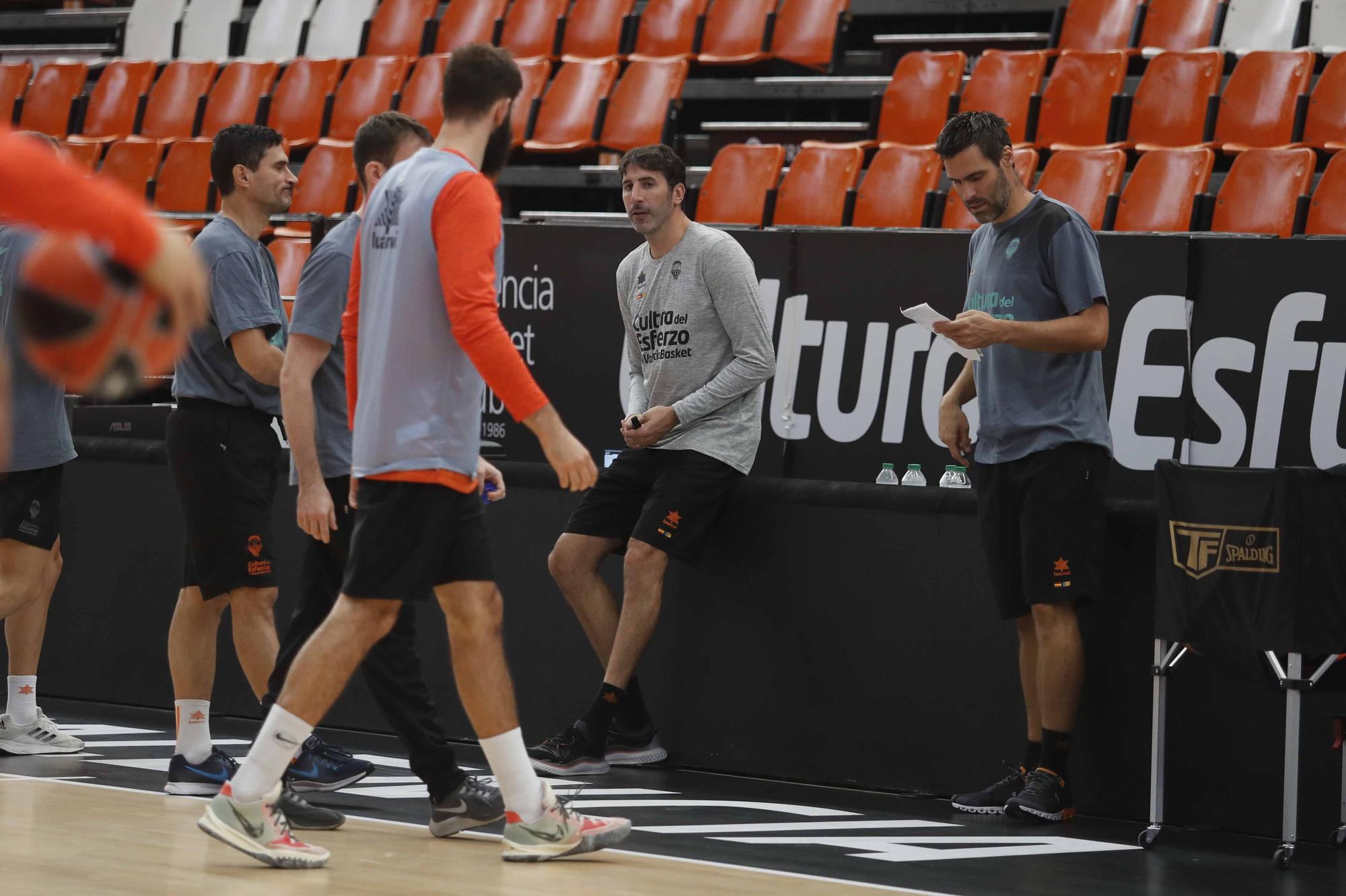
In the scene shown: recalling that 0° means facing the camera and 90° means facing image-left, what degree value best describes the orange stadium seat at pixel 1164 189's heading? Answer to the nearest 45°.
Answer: approximately 45°

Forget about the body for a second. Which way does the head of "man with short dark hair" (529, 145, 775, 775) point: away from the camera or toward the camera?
toward the camera

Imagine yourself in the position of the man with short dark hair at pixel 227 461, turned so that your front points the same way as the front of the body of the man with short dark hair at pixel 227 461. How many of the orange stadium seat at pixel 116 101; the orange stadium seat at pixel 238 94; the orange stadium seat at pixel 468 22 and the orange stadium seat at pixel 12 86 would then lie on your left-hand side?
4

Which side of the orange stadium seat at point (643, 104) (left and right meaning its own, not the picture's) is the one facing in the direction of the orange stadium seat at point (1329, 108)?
left

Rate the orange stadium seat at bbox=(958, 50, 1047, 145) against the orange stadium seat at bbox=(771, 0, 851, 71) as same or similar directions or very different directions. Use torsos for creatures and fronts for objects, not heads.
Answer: same or similar directions

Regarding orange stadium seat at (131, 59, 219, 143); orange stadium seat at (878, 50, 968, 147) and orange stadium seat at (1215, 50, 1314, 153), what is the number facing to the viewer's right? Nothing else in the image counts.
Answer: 0

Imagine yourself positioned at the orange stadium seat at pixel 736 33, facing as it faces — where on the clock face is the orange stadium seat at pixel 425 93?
the orange stadium seat at pixel 425 93 is roughly at 2 o'clock from the orange stadium seat at pixel 736 33.

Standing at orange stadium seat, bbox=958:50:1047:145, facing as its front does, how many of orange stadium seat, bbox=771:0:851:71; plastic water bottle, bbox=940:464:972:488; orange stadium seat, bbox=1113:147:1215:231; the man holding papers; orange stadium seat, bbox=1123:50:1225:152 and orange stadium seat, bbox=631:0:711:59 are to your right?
2

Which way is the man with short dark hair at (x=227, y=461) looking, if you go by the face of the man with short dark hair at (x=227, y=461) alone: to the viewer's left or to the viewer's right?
to the viewer's right

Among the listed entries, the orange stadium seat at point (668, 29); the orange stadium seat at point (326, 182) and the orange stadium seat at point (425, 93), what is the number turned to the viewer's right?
0

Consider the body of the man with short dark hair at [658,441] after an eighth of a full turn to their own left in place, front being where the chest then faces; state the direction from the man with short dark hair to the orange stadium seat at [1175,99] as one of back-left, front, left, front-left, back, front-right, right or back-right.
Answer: back-left

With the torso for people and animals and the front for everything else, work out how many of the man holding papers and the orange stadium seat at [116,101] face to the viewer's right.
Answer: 0

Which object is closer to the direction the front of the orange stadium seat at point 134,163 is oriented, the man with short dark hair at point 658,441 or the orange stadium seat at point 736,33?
the man with short dark hair

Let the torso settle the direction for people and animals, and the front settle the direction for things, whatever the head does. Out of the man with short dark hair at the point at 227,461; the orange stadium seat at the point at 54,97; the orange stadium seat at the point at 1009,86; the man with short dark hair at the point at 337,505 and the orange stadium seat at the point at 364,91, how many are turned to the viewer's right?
2

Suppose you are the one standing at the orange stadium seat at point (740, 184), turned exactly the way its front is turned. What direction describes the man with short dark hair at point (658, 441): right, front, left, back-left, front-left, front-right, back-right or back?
front-left

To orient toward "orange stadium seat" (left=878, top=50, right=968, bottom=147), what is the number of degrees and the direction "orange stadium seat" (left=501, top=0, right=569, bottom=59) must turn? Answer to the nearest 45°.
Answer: approximately 90° to its left

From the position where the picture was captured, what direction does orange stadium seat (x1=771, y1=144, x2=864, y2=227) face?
facing the viewer and to the left of the viewer

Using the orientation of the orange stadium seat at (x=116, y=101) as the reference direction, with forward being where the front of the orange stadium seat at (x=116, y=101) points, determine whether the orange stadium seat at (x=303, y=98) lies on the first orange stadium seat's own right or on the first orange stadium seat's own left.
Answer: on the first orange stadium seat's own left

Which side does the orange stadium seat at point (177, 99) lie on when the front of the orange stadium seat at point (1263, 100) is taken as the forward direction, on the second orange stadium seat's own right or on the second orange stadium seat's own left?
on the second orange stadium seat's own right

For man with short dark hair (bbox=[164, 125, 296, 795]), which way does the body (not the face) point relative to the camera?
to the viewer's right
